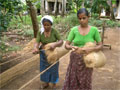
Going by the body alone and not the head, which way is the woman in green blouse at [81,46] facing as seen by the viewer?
toward the camera

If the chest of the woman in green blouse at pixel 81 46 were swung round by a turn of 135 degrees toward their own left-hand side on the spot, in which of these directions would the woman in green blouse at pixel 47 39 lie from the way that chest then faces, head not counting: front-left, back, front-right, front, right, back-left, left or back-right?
left
